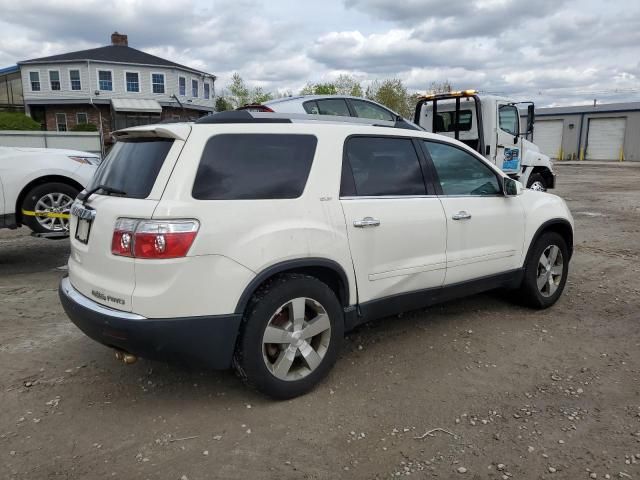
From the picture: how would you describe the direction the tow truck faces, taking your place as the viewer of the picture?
facing away from the viewer and to the right of the viewer

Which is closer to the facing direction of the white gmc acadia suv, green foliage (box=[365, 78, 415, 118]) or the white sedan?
the green foliage

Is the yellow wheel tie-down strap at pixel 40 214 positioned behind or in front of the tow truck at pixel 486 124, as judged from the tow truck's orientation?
behind

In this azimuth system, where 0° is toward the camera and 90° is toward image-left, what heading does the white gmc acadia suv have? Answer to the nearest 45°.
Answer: approximately 225°

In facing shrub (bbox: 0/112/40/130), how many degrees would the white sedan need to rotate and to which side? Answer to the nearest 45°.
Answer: approximately 90° to its left

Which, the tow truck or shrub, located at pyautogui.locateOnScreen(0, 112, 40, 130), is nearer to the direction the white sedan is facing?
the tow truck

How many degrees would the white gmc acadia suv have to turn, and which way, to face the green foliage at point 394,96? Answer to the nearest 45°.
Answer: approximately 45° to its left

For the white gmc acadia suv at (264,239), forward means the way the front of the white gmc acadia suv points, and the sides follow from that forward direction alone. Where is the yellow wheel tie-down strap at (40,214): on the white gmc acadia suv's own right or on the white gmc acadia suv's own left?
on the white gmc acadia suv's own left

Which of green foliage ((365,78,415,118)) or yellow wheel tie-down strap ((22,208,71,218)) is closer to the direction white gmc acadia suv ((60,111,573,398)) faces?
the green foliage

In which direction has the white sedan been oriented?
to the viewer's right

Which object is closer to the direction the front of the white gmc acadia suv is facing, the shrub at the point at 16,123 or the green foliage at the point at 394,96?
the green foliage

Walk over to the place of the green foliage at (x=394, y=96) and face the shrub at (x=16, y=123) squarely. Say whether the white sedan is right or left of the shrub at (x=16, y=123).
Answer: left
